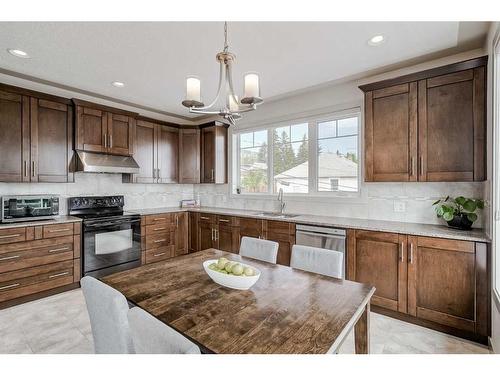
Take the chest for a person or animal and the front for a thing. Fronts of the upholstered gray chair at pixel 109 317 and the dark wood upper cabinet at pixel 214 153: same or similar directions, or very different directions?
very different directions

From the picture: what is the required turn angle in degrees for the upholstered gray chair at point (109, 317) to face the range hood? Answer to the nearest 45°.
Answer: approximately 45° to its left

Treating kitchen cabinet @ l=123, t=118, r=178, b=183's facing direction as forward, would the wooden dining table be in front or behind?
in front

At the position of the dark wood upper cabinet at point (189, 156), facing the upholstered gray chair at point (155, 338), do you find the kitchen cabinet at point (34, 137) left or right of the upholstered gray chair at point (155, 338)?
right

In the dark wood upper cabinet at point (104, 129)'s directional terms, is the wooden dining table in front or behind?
in front

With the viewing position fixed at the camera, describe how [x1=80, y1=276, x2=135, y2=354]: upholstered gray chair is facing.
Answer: facing away from the viewer and to the right of the viewer

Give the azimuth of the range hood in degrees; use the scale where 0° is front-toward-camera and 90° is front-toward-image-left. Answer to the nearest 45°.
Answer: approximately 315°

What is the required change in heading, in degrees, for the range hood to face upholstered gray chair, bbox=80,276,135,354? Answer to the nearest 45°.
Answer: approximately 45° to its right

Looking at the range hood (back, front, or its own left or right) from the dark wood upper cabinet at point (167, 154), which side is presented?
left
